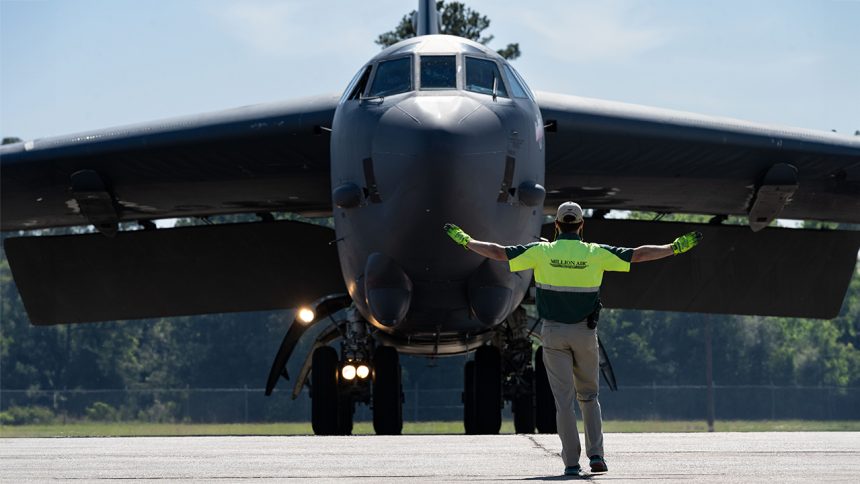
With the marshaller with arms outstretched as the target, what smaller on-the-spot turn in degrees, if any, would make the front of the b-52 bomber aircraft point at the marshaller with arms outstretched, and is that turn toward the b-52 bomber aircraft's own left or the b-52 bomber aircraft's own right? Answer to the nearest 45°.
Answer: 0° — it already faces them

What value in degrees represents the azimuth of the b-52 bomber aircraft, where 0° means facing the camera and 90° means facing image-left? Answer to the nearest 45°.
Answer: approximately 0°

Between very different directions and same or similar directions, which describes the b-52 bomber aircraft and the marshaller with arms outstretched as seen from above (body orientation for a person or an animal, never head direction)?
very different directions

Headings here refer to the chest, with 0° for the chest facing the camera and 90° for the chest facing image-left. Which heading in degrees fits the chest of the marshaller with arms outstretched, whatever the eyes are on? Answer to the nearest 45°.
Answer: approximately 180°

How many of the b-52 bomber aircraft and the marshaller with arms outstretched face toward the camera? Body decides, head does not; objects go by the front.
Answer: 1
